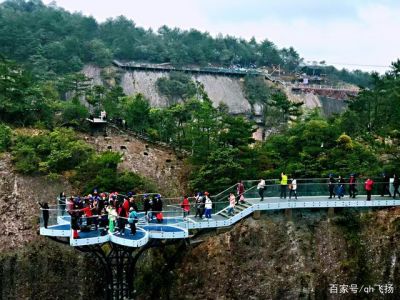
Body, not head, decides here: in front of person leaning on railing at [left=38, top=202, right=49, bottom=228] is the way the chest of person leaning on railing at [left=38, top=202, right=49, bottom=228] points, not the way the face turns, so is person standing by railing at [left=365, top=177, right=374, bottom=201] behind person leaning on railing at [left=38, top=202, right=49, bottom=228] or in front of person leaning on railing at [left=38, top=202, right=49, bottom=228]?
behind

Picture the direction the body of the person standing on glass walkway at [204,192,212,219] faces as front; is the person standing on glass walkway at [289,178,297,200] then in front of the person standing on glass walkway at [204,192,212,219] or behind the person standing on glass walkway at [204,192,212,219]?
behind

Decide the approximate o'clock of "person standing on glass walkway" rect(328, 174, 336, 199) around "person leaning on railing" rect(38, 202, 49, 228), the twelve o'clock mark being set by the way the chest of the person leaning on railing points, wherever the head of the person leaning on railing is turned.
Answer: The person standing on glass walkway is roughly at 6 o'clock from the person leaning on railing.

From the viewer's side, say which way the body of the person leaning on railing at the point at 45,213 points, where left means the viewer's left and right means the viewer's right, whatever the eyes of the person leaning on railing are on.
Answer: facing to the left of the viewer

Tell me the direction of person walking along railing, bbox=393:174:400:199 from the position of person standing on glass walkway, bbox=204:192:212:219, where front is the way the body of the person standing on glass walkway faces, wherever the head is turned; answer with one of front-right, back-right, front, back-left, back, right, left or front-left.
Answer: back

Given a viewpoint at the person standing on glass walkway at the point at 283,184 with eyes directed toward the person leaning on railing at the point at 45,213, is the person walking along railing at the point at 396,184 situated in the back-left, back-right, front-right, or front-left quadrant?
back-left

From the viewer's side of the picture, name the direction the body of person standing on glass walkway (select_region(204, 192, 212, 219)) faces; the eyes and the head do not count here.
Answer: to the viewer's left

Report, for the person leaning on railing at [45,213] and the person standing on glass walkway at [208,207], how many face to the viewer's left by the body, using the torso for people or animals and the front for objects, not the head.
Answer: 2

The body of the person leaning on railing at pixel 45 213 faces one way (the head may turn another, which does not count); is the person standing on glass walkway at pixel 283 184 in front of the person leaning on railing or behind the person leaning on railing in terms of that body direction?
behind
